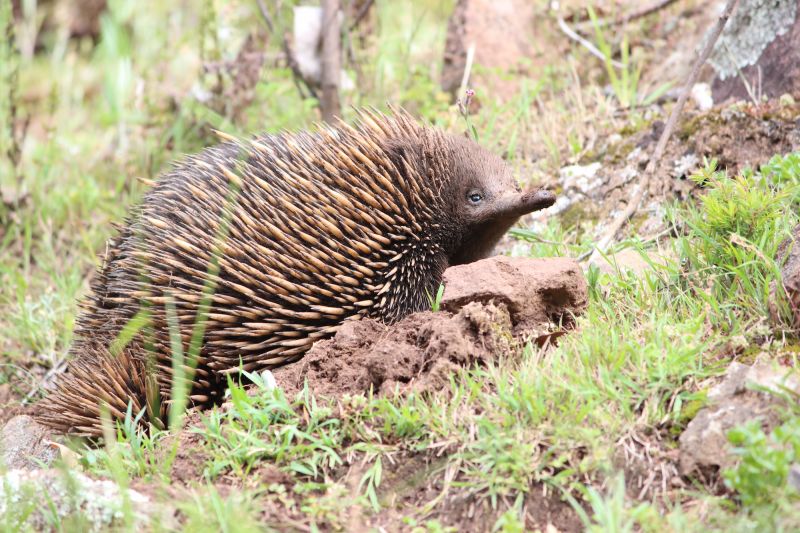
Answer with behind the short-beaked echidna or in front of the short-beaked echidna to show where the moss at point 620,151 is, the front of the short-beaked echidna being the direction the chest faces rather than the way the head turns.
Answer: in front

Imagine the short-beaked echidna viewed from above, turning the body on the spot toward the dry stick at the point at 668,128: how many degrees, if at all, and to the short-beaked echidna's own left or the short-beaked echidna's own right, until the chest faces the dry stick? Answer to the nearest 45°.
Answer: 0° — it already faces it

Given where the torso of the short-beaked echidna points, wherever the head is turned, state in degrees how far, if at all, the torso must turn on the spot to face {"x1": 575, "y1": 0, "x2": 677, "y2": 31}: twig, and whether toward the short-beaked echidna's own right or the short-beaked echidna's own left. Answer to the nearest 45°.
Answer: approximately 45° to the short-beaked echidna's own left

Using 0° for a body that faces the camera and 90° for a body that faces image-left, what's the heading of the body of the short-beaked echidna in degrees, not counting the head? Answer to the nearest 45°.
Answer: approximately 270°

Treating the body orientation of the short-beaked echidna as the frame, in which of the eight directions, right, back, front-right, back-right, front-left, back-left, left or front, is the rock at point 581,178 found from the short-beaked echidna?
front-left

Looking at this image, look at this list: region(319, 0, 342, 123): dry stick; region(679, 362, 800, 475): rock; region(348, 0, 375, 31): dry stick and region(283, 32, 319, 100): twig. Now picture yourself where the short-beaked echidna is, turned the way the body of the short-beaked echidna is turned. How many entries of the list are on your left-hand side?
3

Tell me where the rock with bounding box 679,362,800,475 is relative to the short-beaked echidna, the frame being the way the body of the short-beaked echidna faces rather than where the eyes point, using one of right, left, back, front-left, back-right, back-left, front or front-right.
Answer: front-right

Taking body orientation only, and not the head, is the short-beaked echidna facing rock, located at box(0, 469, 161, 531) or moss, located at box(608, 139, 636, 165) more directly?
the moss

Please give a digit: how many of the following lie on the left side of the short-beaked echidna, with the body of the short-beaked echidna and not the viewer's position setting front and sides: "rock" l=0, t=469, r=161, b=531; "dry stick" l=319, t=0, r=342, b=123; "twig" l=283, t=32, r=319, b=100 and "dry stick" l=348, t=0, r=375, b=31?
3

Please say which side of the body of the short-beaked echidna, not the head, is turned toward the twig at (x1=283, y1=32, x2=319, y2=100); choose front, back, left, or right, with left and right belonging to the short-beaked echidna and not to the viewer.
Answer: left

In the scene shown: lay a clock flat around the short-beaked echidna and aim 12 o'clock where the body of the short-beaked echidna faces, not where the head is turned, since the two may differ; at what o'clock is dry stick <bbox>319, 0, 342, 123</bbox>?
The dry stick is roughly at 9 o'clock from the short-beaked echidna.

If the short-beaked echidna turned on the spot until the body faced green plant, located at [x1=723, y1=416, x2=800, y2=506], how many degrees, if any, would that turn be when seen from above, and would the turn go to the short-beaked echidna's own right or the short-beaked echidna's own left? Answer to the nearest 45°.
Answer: approximately 45° to the short-beaked echidna's own right

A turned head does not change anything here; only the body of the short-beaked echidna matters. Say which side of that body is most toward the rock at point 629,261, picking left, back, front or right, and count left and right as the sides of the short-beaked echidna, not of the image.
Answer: front
